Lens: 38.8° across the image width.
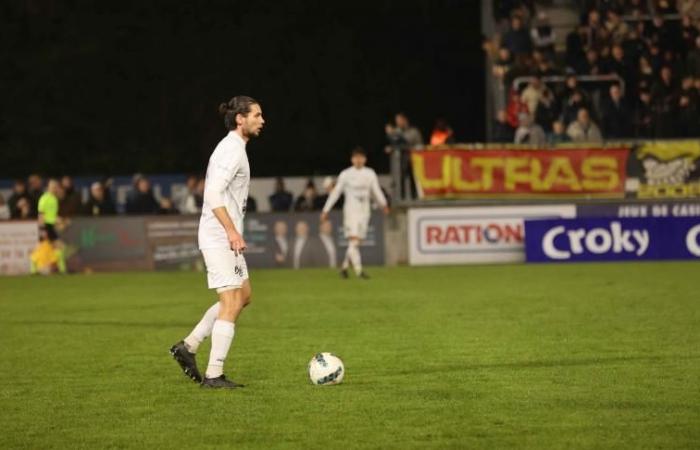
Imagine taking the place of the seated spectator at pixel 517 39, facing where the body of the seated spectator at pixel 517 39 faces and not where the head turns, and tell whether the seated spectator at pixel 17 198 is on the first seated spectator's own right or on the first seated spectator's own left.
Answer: on the first seated spectator's own right

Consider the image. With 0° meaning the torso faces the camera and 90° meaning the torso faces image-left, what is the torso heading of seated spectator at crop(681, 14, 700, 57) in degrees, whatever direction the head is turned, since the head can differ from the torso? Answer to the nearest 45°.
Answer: approximately 45°

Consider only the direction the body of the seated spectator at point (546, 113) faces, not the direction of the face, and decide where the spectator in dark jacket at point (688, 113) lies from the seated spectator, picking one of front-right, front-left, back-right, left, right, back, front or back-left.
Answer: back-left

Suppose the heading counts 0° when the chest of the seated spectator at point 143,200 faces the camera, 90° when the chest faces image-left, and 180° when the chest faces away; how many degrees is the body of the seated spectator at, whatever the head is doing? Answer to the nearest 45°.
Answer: approximately 0°
